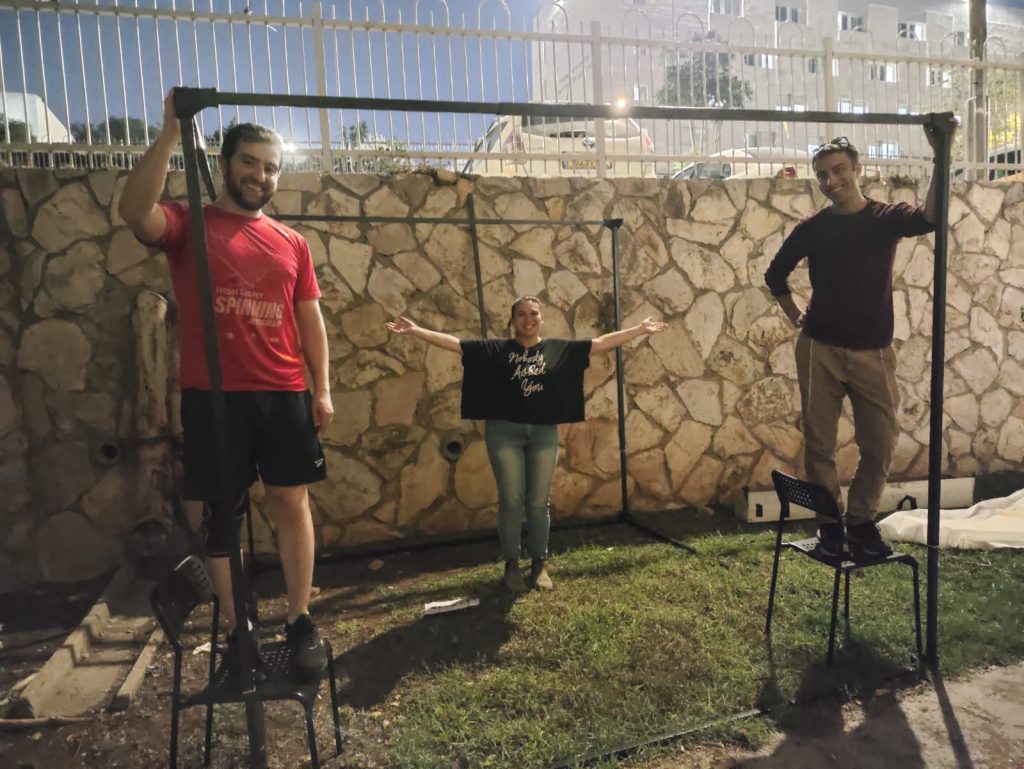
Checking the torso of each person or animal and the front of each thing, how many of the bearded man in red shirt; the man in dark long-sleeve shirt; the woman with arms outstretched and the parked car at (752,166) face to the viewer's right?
0

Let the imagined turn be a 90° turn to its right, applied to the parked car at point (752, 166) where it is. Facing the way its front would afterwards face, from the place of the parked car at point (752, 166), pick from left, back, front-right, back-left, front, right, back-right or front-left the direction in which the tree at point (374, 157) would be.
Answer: back-left

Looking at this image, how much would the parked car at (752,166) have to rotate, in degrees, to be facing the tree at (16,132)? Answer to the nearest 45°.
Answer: approximately 45° to its left

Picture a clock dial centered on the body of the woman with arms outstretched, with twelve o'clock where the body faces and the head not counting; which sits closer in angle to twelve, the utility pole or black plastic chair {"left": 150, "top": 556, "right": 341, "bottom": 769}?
the black plastic chair

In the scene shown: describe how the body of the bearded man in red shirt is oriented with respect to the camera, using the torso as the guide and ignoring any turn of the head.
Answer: toward the camera

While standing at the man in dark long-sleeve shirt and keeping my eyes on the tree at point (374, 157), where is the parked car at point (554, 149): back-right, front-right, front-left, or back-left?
front-right

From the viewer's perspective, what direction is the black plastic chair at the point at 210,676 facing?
to the viewer's right

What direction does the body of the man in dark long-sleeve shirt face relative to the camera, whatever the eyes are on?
toward the camera

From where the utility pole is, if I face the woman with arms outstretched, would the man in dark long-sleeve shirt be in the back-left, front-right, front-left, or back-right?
front-left

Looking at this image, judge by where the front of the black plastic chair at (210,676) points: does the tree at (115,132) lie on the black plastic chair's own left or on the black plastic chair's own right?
on the black plastic chair's own left

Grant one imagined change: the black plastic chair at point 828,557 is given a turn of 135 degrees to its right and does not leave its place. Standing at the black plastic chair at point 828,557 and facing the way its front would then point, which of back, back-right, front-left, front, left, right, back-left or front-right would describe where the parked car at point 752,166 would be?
back

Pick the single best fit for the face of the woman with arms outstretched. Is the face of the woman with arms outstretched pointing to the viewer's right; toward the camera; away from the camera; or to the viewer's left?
toward the camera
